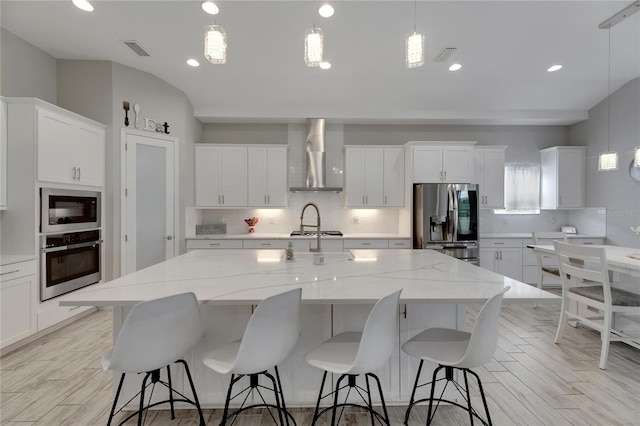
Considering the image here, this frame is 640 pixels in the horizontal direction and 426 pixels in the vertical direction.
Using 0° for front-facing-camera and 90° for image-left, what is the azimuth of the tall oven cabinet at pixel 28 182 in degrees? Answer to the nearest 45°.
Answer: approximately 315°

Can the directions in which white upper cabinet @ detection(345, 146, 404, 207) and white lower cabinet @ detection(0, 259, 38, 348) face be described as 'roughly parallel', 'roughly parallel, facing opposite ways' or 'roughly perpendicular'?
roughly perpendicular

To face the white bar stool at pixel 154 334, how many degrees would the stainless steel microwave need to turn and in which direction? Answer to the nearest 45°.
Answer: approximately 45° to its right

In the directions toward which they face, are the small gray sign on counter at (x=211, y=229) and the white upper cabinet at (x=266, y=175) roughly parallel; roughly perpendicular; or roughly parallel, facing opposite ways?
roughly parallel

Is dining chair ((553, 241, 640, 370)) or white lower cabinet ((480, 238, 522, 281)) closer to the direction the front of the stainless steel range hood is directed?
the dining chair

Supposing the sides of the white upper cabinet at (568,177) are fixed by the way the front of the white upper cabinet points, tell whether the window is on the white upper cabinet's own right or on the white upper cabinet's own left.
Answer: on the white upper cabinet's own right

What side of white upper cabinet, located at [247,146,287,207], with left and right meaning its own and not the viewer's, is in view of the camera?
front

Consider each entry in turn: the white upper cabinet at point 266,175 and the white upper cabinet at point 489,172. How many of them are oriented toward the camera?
2

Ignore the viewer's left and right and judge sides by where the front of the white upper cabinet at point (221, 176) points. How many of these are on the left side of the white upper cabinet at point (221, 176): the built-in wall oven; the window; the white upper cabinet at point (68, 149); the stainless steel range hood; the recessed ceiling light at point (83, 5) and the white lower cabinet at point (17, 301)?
2

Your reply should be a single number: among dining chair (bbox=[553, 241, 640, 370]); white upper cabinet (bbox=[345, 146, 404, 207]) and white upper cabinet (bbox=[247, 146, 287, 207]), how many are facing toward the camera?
2

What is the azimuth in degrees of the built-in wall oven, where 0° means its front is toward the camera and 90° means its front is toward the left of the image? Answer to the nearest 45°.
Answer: approximately 315°

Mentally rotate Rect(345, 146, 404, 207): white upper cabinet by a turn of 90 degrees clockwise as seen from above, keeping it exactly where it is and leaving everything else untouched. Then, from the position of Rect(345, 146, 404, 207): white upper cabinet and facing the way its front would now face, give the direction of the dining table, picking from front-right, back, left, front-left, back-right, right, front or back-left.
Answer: back-left

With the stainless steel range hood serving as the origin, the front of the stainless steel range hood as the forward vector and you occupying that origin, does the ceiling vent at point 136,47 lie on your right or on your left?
on your right

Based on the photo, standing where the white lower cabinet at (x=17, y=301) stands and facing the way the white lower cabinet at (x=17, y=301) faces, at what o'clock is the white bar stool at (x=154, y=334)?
The white bar stool is roughly at 1 o'clock from the white lower cabinet.

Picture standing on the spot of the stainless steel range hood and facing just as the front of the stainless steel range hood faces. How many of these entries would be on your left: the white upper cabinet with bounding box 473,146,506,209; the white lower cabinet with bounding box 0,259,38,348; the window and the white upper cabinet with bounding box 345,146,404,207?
3

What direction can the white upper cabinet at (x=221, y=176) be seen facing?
toward the camera

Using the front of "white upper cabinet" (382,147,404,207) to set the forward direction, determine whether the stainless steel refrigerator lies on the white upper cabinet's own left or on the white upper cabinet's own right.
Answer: on the white upper cabinet's own left

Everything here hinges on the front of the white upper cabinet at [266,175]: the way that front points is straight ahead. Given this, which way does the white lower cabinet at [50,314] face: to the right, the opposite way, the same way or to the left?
to the left
